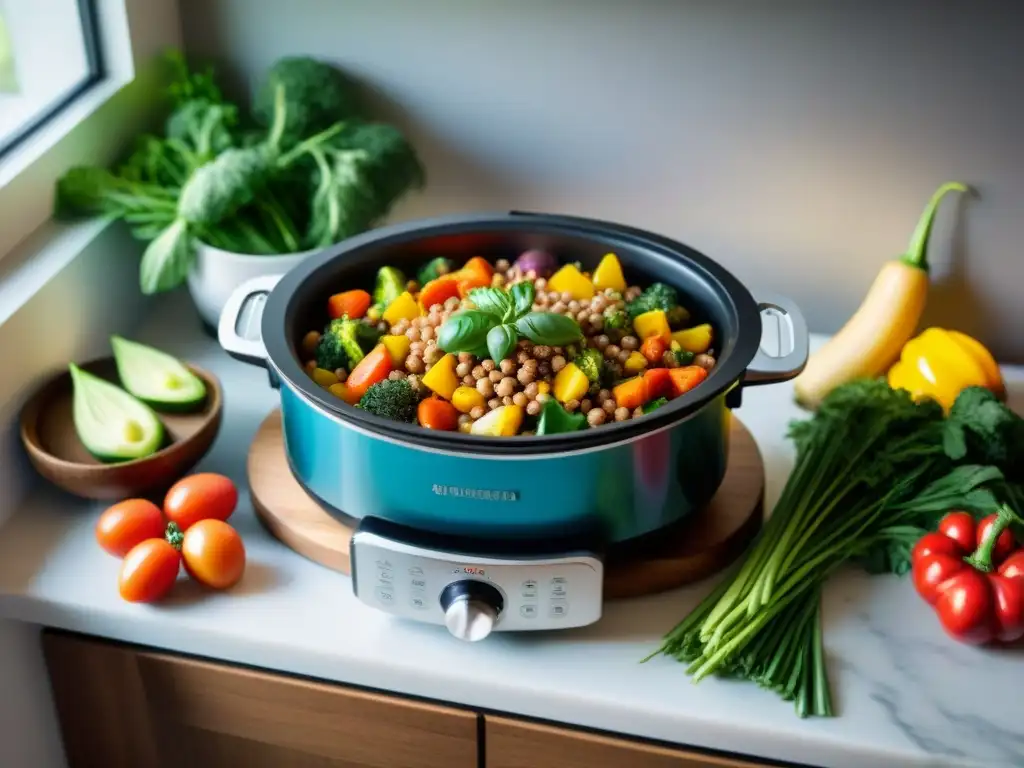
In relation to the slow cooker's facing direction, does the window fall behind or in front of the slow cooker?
behind

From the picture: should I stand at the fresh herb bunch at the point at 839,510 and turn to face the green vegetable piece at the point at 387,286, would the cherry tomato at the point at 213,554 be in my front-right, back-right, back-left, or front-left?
front-left

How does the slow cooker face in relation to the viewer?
toward the camera

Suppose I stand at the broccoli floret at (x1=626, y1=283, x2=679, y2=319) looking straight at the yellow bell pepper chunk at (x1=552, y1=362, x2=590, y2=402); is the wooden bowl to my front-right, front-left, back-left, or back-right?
front-right

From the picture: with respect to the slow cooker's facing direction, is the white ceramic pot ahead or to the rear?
to the rear

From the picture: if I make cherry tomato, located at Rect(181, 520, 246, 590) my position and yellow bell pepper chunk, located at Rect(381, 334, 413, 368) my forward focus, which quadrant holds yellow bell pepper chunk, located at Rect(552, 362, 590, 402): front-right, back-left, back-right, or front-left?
front-right

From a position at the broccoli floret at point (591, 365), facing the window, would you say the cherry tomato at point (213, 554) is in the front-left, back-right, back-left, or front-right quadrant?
front-left

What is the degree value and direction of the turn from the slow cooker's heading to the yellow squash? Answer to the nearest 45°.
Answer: approximately 135° to its left
